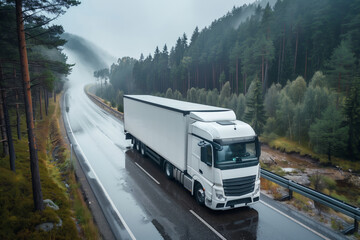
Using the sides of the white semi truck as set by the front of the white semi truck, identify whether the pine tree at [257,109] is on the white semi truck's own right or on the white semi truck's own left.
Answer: on the white semi truck's own left

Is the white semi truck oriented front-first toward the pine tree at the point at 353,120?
no

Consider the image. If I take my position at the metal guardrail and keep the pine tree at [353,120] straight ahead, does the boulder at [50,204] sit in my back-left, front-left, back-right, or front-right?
back-left

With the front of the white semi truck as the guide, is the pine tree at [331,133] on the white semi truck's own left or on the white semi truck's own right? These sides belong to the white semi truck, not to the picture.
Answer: on the white semi truck's own left

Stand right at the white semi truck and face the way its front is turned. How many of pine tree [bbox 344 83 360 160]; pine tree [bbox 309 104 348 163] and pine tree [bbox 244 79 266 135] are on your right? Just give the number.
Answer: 0

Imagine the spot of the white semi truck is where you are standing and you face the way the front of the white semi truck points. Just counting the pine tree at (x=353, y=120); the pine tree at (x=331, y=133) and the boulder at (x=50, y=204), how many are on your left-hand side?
2

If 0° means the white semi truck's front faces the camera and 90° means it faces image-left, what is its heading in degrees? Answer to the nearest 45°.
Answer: approximately 315°

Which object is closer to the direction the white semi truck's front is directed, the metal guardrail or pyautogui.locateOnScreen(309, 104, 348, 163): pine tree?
the metal guardrail

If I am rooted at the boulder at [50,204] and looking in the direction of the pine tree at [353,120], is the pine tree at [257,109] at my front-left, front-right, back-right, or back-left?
front-left

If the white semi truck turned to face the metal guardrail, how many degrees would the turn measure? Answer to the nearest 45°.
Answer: approximately 45° to its left

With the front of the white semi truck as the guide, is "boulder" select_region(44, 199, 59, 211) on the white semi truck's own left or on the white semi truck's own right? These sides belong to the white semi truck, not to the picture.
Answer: on the white semi truck's own right

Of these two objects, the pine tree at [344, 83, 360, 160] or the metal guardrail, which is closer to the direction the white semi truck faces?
the metal guardrail
